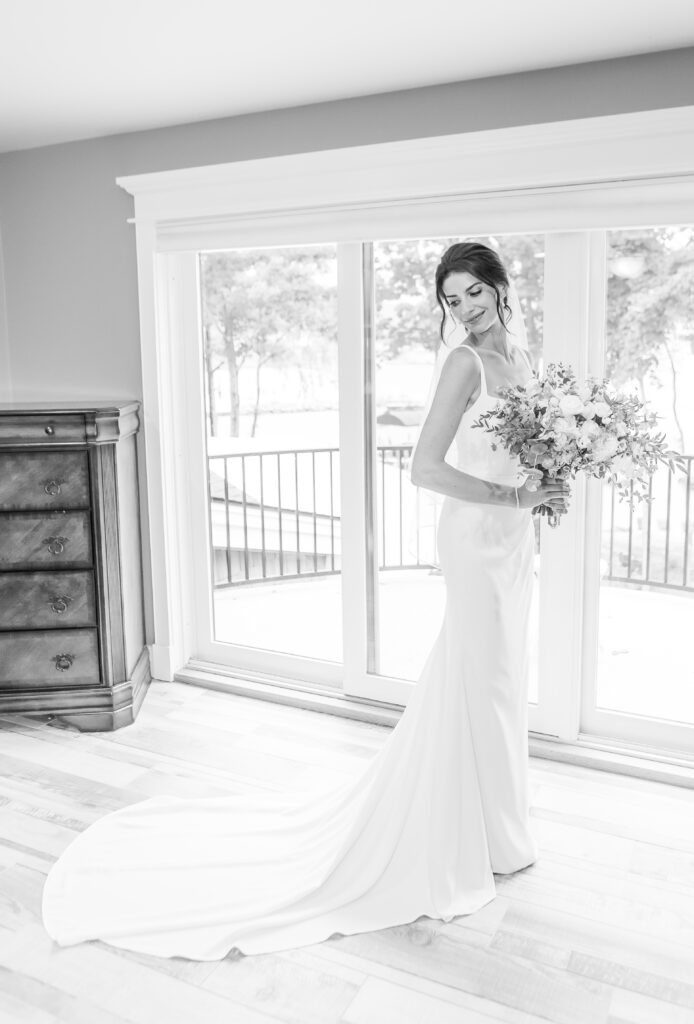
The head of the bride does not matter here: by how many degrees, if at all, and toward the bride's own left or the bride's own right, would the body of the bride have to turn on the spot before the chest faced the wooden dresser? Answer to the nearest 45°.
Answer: approximately 180°

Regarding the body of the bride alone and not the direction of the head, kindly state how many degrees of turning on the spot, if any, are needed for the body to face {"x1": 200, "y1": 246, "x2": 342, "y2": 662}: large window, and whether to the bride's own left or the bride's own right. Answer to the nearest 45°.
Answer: approximately 135° to the bride's own left

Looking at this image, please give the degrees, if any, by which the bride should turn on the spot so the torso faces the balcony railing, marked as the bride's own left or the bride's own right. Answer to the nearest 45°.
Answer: approximately 135° to the bride's own left

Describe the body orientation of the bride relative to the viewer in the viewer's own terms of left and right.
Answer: facing the viewer and to the right of the viewer

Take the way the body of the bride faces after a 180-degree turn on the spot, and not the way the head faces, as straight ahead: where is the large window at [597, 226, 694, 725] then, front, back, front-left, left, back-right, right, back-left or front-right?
right
